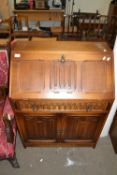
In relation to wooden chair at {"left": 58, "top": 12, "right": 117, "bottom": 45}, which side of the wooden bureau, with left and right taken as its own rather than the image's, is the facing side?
back

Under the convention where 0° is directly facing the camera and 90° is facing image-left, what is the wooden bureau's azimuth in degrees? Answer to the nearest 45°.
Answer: approximately 0°
